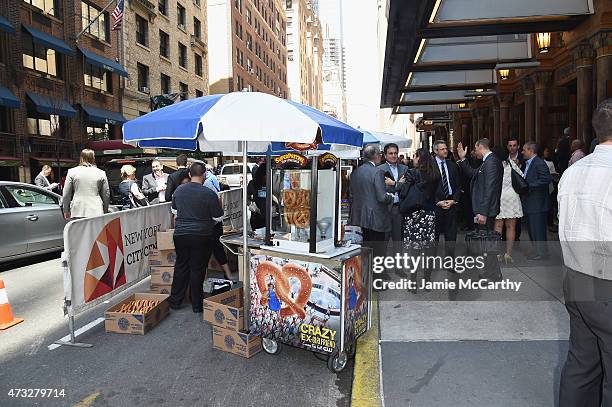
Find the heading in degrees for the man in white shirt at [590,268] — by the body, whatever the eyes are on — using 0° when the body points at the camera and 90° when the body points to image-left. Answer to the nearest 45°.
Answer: approximately 180°

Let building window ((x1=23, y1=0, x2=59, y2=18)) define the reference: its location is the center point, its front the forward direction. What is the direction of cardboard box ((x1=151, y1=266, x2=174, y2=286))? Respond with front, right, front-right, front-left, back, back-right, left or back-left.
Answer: front-right

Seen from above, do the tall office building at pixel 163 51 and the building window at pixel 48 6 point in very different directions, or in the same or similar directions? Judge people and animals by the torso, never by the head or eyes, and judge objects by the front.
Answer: same or similar directions

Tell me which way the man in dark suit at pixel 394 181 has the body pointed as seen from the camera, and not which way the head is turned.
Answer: toward the camera

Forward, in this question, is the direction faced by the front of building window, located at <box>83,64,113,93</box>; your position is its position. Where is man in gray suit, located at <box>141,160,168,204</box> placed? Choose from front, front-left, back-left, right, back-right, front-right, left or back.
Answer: front-right

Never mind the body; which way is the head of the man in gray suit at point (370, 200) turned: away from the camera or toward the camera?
away from the camera

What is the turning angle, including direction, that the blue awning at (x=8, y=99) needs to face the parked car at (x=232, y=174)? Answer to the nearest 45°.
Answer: approximately 45° to its left

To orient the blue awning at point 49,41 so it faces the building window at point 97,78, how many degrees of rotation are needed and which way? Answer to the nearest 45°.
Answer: approximately 90° to its left

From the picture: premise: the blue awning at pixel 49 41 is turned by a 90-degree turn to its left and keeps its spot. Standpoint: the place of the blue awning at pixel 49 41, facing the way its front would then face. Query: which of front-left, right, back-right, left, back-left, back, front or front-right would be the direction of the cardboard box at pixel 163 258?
back-right

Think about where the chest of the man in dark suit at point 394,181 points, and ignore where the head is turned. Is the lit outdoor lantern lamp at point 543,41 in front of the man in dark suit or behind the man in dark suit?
behind

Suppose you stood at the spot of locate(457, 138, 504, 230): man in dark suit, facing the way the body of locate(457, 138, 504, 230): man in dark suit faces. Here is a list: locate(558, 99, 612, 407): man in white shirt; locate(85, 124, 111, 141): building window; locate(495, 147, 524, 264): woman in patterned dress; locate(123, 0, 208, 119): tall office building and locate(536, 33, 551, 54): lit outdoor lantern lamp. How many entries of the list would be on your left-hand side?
1

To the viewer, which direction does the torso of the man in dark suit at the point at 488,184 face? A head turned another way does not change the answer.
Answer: to the viewer's left

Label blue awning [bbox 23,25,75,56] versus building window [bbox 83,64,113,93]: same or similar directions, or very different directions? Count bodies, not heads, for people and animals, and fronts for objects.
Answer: same or similar directions

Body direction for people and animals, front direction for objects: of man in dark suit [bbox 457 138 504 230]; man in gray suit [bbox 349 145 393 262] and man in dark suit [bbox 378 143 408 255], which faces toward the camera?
man in dark suit [bbox 378 143 408 255]

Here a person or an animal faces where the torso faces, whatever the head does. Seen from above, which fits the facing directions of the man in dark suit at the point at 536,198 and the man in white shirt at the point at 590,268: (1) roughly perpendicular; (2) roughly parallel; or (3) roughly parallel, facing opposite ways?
roughly perpendicular
